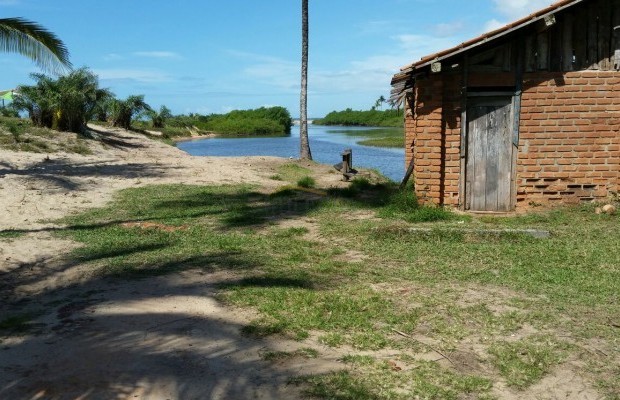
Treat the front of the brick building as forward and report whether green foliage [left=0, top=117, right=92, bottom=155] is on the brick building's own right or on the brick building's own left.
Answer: on the brick building's own right

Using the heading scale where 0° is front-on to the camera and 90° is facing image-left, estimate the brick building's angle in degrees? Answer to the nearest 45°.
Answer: approximately 0°
